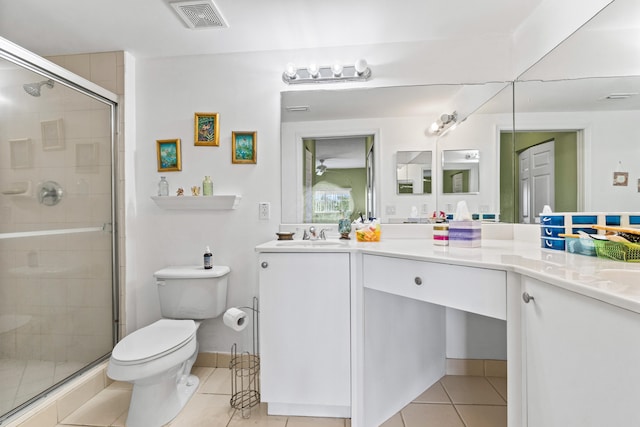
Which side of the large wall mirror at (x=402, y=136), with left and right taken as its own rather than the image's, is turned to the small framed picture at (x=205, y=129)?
right

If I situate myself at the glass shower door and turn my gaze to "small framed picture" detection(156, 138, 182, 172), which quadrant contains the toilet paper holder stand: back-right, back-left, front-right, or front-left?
front-right

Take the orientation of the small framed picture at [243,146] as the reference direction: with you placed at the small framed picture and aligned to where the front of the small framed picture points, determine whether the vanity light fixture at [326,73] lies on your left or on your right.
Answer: on your left

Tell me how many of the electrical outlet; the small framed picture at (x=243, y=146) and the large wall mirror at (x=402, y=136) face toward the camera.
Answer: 3

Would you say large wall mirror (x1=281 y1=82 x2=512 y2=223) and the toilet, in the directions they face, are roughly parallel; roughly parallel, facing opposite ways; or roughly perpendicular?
roughly parallel

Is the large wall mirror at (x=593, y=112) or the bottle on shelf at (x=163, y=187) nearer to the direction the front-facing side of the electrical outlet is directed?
the large wall mirror

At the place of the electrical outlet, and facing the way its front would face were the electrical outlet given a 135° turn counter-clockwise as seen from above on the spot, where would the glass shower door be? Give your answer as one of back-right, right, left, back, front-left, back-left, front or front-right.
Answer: back-left

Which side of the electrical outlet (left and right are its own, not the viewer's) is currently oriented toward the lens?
front

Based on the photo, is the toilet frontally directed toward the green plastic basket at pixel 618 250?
no

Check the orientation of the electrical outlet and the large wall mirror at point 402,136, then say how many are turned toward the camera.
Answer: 2

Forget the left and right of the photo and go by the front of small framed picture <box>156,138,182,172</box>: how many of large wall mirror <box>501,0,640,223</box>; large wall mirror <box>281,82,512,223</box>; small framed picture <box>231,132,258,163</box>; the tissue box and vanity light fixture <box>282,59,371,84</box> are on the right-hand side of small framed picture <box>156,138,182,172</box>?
0

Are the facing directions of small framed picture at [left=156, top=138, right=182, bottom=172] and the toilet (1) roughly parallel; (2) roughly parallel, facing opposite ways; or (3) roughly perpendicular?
roughly parallel

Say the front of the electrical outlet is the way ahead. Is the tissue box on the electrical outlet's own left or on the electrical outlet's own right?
on the electrical outlet's own left

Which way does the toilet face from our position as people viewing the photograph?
facing the viewer and to the left of the viewer

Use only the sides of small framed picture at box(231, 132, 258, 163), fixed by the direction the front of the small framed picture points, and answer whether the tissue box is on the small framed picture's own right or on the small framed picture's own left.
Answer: on the small framed picture's own left
